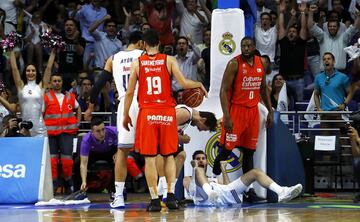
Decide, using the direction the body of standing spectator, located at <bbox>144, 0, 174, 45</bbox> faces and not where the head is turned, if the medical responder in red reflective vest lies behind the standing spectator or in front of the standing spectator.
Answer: in front

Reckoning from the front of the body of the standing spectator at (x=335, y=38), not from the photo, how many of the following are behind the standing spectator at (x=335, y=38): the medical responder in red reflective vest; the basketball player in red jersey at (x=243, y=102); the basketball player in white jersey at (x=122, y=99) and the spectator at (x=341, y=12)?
1

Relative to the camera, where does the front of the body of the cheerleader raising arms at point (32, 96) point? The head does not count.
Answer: toward the camera

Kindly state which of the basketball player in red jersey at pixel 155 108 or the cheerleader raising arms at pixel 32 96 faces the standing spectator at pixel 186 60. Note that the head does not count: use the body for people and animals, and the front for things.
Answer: the basketball player in red jersey

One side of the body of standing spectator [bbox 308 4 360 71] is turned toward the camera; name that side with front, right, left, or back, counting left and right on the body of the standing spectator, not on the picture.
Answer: front

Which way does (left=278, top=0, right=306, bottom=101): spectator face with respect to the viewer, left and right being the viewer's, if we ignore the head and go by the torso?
facing the viewer

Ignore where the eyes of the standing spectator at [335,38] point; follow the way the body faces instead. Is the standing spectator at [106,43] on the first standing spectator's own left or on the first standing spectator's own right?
on the first standing spectator's own right

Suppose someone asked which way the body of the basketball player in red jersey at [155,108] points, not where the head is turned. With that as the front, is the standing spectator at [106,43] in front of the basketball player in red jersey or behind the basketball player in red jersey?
in front

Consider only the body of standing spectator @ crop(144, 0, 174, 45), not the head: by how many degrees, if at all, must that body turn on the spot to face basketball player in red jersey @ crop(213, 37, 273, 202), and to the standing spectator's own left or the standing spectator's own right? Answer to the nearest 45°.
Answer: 0° — they already face them

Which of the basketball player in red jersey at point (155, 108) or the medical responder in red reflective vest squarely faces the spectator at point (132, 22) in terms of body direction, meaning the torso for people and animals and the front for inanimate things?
the basketball player in red jersey
